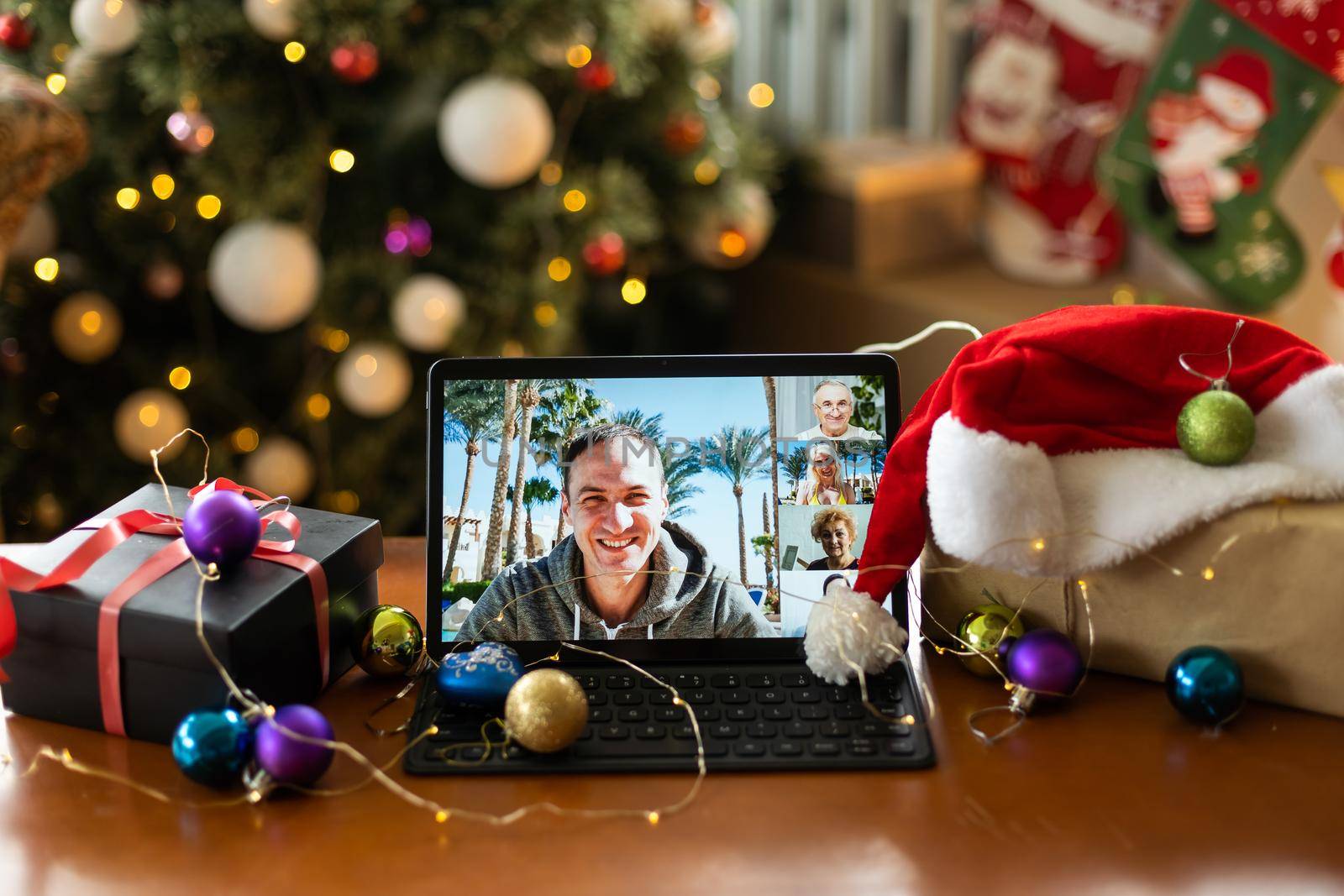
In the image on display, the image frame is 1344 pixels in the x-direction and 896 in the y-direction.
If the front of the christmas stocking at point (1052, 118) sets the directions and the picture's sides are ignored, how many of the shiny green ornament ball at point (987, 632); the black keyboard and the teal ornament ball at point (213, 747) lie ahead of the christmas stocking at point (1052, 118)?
3

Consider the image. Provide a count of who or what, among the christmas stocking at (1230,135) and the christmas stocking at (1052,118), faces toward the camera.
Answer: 2

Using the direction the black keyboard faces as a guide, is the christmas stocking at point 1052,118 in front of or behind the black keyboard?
behind

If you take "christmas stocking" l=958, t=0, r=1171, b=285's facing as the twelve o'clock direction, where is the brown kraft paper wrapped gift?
The brown kraft paper wrapped gift is roughly at 12 o'clock from the christmas stocking.

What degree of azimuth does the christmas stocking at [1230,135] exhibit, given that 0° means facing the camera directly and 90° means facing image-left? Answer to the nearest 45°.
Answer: approximately 0°

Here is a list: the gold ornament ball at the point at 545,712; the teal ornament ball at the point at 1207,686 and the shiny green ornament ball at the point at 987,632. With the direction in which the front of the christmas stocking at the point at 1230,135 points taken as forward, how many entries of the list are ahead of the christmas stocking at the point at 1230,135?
3
